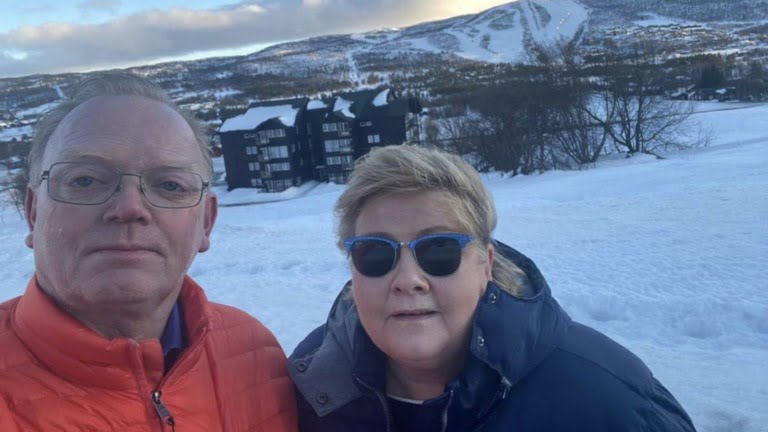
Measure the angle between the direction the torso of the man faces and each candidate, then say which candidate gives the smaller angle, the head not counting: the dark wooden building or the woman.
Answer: the woman

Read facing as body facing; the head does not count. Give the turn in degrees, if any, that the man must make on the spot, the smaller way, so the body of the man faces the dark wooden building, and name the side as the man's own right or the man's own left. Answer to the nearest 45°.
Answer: approximately 180°

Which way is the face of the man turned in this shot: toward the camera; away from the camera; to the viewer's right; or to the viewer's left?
toward the camera

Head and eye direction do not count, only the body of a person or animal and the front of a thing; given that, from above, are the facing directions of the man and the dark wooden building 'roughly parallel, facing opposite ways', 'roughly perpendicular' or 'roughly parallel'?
roughly parallel

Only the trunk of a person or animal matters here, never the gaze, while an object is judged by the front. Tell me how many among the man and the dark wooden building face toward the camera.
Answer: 2

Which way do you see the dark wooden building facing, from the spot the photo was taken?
facing the viewer

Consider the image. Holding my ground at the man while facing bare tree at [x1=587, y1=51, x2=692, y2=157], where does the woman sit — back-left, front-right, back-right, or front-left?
front-right

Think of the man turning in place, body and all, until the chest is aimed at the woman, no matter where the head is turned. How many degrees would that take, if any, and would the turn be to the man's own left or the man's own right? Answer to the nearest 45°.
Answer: approximately 90° to the man's own left

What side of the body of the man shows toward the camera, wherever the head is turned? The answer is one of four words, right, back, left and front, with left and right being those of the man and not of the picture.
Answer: front

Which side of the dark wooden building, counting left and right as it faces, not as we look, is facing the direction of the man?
front

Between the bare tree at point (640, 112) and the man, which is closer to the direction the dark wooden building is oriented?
the man

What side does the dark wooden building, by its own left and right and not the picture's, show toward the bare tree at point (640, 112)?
left

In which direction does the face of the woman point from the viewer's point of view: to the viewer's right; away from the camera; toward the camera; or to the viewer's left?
toward the camera

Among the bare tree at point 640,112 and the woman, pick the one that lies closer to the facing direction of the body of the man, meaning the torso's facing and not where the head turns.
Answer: the woman

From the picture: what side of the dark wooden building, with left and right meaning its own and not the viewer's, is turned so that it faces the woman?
front
